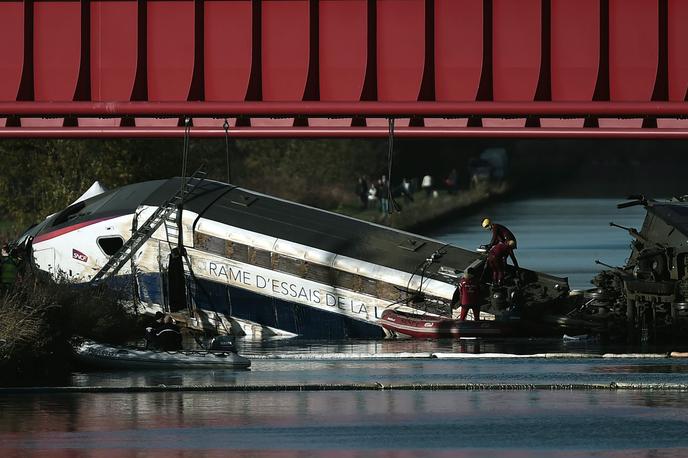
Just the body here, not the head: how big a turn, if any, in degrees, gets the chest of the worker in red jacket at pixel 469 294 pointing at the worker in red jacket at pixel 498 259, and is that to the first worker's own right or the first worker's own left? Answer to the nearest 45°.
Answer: approximately 45° to the first worker's own right

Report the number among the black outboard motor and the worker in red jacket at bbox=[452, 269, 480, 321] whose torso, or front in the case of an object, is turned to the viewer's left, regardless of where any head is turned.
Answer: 1

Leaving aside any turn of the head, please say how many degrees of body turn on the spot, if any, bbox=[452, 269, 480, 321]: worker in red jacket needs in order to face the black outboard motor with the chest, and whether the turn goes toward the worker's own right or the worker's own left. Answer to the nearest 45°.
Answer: approximately 135° to the worker's own left

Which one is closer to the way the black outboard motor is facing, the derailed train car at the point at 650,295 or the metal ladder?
the metal ladder

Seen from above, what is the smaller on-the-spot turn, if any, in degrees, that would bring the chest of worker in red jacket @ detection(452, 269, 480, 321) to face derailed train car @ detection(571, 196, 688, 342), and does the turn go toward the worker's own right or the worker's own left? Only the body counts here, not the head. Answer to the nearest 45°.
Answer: approximately 90° to the worker's own right

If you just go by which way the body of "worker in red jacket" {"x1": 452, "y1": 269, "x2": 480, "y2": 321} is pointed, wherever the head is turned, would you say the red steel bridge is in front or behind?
behind

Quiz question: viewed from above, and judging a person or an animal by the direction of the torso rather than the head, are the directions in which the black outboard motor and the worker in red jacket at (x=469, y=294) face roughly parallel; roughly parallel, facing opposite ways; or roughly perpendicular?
roughly perpendicular

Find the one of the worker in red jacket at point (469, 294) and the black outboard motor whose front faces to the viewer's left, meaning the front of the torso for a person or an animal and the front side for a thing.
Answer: the black outboard motor

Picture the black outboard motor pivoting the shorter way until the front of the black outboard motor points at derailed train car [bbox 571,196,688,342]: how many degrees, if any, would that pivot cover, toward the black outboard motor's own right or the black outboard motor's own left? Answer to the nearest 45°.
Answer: approximately 180°

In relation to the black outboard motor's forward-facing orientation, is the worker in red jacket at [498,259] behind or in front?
behind

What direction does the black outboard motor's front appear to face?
to the viewer's left

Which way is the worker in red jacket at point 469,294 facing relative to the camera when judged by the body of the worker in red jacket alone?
away from the camera
